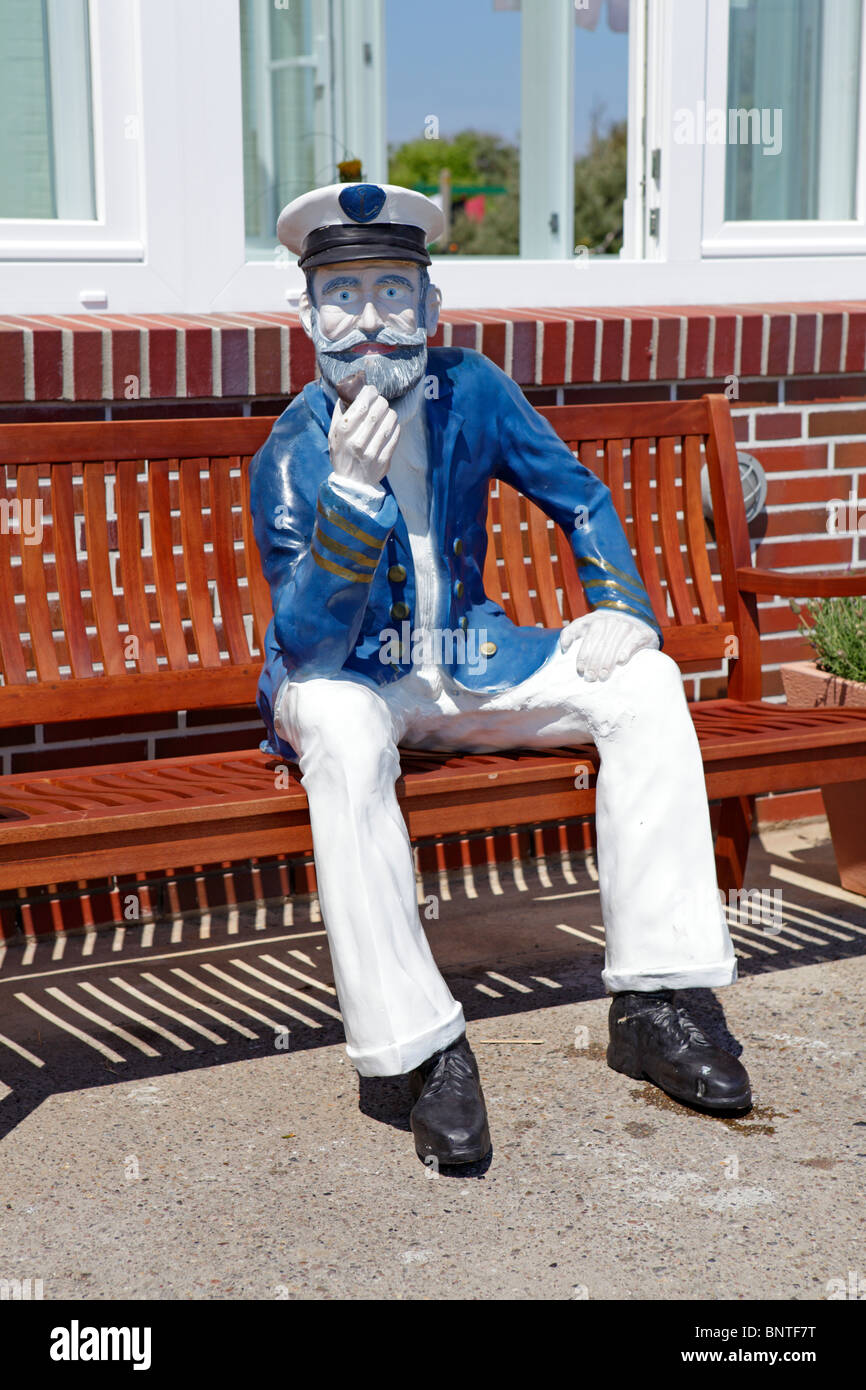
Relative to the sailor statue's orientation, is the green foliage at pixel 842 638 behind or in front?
behind

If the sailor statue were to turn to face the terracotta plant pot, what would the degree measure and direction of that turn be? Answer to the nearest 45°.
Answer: approximately 135° to its left

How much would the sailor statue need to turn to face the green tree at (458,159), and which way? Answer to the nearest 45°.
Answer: approximately 180°

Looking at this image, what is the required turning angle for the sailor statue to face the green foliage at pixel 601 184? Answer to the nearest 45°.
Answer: approximately 180°

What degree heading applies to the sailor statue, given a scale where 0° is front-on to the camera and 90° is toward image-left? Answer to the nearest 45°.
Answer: approximately 0°
